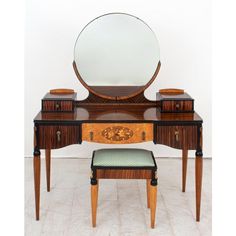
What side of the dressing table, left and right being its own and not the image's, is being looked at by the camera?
front
